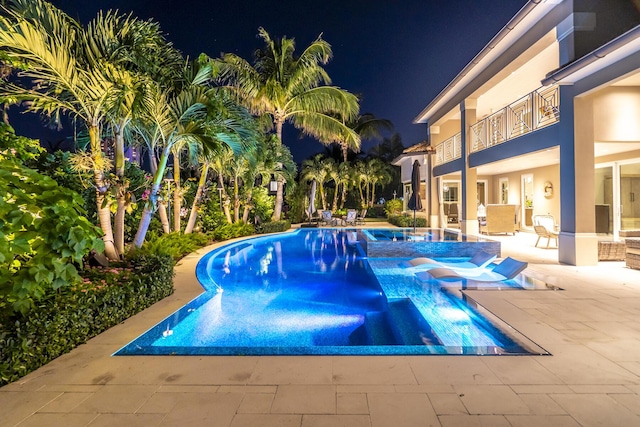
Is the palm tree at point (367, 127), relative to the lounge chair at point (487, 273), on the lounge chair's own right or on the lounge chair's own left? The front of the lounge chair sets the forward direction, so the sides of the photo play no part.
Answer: on the lounge chair's own right

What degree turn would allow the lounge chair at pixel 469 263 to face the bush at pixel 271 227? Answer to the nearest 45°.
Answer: approximately 45° to its right

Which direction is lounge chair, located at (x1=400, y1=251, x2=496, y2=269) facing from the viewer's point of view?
to the viewer's left

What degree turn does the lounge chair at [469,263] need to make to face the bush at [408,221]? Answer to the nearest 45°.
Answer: approximately 90° to its right

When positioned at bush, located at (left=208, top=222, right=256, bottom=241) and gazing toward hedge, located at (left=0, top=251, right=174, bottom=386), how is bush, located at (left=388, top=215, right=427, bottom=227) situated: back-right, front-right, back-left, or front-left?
back-left

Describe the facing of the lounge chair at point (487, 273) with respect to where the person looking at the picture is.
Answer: facing to the left of the viewer

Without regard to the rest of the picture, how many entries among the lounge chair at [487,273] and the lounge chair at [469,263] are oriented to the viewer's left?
2

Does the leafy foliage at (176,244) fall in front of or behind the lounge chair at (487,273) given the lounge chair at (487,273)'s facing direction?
in front
